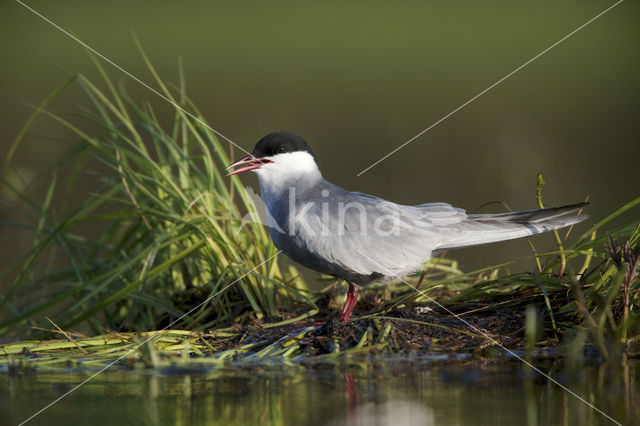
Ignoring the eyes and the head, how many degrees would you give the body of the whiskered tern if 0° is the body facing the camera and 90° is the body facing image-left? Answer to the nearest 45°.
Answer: approximately 90°
